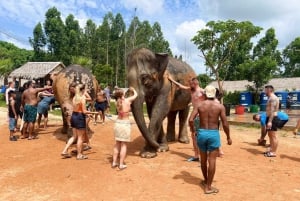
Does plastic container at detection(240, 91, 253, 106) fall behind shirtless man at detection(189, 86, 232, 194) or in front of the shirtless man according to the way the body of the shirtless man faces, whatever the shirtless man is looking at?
in front

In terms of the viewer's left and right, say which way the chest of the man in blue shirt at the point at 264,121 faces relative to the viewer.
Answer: facing to the left of the viewer

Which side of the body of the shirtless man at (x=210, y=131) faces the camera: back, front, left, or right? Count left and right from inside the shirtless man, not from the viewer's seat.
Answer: back

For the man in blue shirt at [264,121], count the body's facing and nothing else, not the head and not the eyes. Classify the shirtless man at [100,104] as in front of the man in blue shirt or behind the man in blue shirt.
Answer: in front

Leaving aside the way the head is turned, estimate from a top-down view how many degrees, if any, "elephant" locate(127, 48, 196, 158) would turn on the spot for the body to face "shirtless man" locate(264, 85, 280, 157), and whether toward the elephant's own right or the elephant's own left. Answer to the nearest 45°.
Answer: approximately 135° to the elephant's own left

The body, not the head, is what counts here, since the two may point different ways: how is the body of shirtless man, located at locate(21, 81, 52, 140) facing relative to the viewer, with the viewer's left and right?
facing away from the viewer and to the right of the viewer

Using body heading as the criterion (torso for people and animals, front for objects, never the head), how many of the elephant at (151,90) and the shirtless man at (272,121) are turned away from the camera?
0
